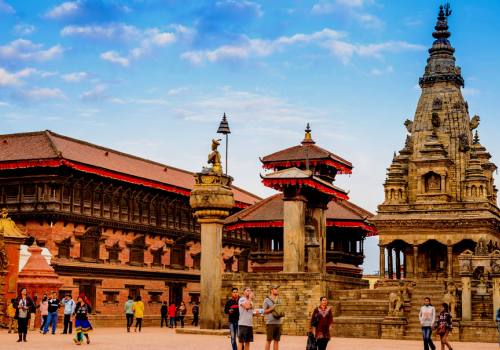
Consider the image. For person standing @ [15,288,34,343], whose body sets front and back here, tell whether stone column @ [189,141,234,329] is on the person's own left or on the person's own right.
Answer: on the person's own left

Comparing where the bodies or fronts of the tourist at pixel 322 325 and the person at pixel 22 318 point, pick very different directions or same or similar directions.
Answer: same or similar directions

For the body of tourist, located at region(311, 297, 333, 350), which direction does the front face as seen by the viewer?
toward the camera

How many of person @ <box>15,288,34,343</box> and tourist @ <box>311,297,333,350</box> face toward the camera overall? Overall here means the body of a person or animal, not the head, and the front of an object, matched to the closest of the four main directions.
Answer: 2

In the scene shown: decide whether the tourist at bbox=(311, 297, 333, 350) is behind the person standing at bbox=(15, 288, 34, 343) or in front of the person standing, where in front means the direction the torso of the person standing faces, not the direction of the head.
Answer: in front

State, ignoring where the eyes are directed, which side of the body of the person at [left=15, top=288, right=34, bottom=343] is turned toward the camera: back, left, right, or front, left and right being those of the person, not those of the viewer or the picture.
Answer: front

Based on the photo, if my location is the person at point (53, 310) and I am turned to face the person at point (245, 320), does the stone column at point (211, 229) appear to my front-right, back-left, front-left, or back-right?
front-left

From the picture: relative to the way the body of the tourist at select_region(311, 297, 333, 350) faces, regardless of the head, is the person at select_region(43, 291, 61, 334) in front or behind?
behind

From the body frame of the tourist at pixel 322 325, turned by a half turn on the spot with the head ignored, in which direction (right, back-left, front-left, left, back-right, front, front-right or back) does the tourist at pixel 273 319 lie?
front-left

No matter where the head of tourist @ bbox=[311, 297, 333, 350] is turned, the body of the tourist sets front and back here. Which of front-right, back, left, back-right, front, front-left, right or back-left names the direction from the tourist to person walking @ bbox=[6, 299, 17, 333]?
back-right
